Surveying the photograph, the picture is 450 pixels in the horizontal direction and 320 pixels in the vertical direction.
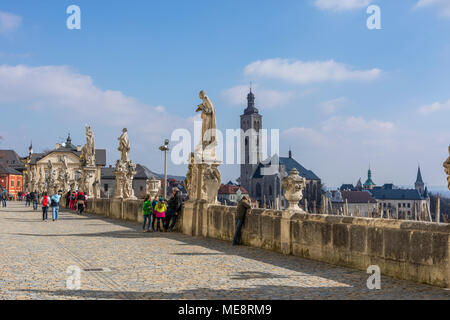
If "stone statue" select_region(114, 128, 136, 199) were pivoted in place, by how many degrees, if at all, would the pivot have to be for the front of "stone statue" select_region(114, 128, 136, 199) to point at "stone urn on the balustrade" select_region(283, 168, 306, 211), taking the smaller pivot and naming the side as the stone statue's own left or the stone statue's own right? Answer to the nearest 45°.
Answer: approximately 45° to the stone statue's own left

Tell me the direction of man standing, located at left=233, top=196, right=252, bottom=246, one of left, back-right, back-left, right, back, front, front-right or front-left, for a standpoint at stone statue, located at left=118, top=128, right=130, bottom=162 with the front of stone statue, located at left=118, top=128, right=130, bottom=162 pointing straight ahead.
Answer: front-left

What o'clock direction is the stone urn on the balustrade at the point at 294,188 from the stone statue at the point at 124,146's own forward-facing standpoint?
the stone urn on the balustrade at the point at 294,188 is roughly at 10 o'clock from the stone statue at the point at 124,146.

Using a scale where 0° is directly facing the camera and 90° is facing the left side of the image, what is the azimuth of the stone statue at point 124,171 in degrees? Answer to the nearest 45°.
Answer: approximately 45°

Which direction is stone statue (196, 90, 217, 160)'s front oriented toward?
to the viewer's left

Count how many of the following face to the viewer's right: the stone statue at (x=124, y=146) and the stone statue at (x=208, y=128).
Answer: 0

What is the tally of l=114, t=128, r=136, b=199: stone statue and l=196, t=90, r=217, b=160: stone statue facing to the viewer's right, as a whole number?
0

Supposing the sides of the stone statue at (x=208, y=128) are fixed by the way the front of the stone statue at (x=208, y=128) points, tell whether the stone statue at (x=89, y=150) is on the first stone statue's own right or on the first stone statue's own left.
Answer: on the first stone statue's own right

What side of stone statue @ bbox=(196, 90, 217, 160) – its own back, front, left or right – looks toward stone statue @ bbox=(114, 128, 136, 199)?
right

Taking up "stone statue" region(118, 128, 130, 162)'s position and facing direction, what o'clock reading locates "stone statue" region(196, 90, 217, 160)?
"stone statue" region(196, 90, 217, 160) is roughly at 10 o'clock from "stone statue" region(118, 128, 130, 162).

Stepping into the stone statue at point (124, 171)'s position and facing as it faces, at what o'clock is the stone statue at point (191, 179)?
the stone statue at point (191, 179) is roughly at 10 o'clock from the stone statue at point (124, 171).
